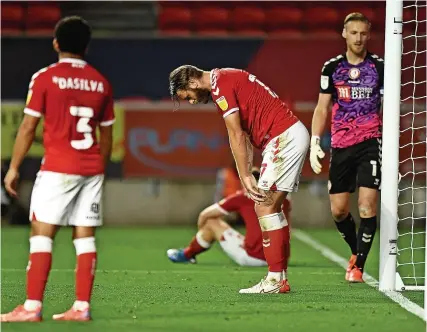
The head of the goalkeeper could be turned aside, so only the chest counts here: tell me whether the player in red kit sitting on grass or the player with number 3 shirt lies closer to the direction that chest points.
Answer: the player with number 3 shirt

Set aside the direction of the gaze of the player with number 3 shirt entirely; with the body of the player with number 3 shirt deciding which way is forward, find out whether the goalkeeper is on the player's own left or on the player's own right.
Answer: on the player's own right

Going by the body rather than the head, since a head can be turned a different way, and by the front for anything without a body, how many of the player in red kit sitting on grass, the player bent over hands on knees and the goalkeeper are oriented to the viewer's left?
2

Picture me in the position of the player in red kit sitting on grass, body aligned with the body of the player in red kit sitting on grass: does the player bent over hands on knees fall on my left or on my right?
on my left

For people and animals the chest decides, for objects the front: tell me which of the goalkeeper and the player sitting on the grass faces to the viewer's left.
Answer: the player sitting on the grass

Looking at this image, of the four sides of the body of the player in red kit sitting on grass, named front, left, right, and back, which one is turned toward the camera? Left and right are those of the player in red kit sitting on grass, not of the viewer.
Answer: left

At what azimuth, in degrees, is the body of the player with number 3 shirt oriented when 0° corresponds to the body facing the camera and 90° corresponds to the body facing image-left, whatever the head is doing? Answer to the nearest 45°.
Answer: approximately 135°

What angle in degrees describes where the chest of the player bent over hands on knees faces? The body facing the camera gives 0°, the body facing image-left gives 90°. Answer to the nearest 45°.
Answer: approximately 90°

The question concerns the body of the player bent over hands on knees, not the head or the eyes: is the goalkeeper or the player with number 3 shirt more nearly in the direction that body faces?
the player with number 3 shirt

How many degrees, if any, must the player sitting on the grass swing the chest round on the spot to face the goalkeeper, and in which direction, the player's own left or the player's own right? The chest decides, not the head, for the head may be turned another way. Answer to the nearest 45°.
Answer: approximately 135° to the player's own left

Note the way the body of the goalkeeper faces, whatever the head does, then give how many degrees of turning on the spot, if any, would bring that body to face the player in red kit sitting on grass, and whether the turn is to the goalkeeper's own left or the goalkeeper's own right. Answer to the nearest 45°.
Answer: approximately 135° to the goalkeeper's own right
